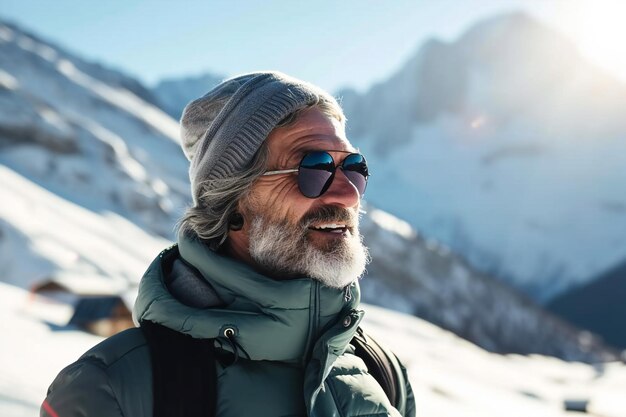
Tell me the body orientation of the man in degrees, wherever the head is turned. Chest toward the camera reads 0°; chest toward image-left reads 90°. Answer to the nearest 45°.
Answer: approximately 315°

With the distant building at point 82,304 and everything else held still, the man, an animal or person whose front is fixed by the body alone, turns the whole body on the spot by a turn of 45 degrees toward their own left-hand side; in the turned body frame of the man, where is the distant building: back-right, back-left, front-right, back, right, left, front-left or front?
left

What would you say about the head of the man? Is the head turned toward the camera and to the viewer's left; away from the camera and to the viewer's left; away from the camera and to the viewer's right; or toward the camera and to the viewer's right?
toward the camera and to the viewer's right
